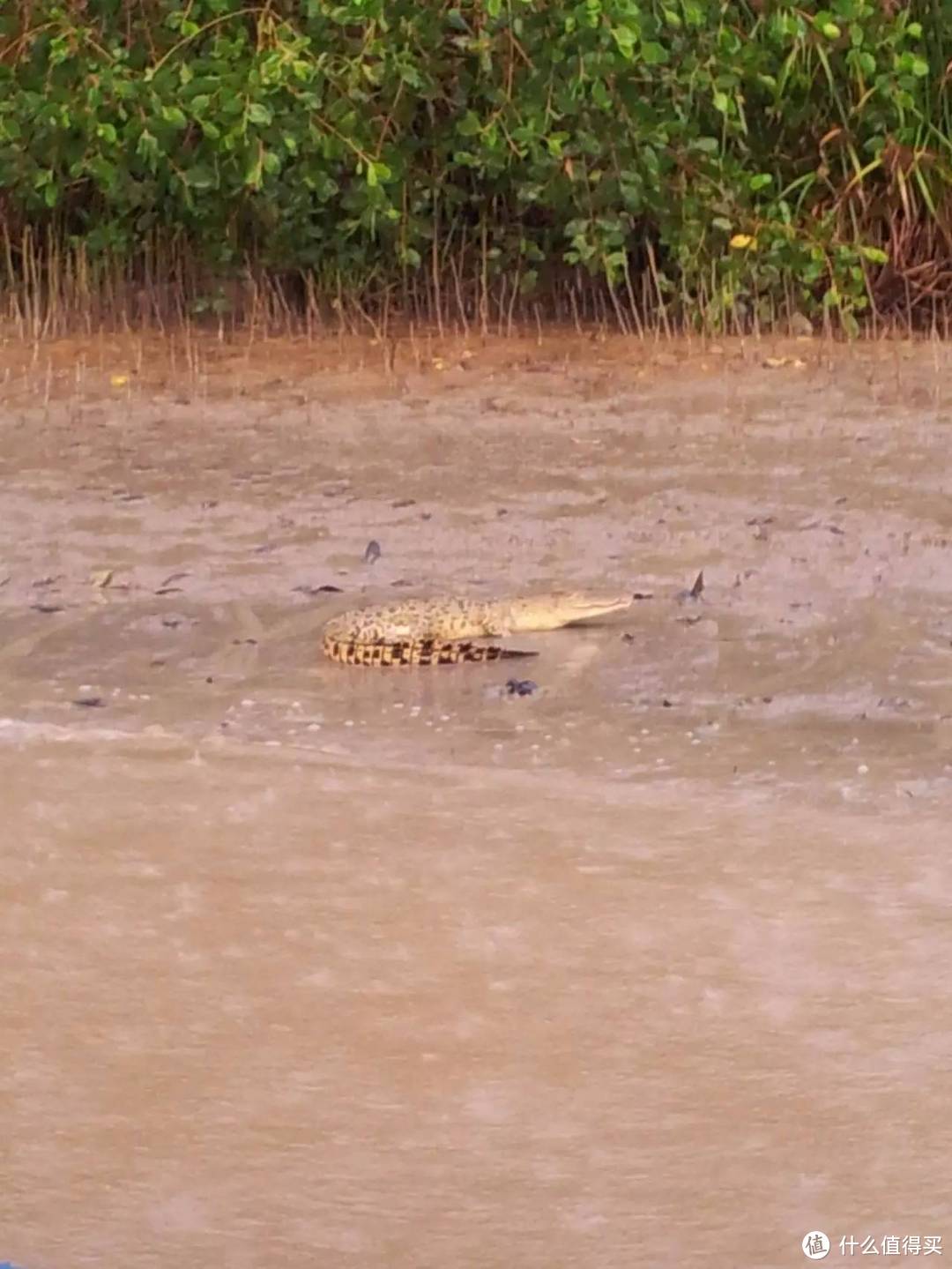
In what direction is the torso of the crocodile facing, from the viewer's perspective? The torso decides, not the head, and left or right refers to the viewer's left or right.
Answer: facing to the right of the viewer
